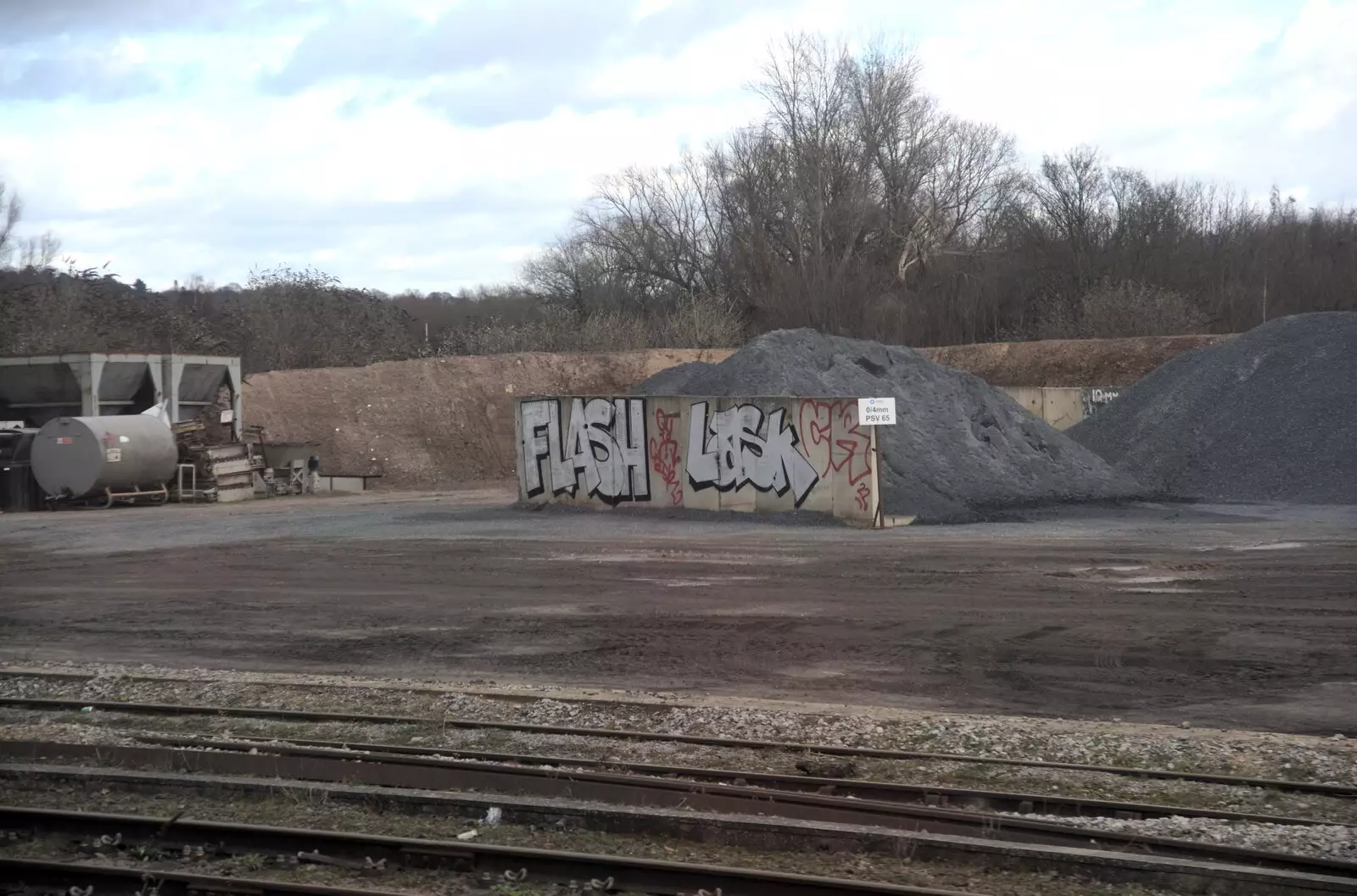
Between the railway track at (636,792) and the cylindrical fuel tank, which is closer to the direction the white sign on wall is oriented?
the railway track

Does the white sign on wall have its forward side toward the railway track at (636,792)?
yes

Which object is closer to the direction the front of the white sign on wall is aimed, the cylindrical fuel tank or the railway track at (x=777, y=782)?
the railway track

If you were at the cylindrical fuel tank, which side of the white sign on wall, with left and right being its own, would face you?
right

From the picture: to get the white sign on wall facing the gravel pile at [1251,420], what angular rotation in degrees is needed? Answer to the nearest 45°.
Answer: approximately 135° to its left

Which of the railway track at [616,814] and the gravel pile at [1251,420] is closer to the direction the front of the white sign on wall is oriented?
the railway track

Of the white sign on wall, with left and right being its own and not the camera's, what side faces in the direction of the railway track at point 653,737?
front

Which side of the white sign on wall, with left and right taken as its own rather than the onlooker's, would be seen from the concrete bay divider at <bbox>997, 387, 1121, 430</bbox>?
back

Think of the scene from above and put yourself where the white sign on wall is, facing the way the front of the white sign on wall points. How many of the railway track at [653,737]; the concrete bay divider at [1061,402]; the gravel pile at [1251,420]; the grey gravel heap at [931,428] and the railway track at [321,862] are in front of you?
2

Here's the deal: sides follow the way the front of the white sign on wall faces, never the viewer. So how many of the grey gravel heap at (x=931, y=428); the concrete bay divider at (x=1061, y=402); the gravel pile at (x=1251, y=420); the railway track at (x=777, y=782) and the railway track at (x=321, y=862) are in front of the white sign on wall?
2

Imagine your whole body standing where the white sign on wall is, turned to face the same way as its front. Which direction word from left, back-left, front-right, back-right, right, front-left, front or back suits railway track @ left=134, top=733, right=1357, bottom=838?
front

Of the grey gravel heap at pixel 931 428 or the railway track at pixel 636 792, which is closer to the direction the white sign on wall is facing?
the railway track

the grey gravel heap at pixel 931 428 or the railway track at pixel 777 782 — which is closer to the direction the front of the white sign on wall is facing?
the railway track

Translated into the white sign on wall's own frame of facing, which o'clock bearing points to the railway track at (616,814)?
The railway track is roughly at 12 o'clock from the white sign on wall.

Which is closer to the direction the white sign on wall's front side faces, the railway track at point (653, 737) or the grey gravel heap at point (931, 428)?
the railway track

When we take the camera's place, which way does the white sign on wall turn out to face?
facing the viewer

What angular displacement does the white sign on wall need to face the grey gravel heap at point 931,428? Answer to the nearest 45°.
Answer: approximately 180°
